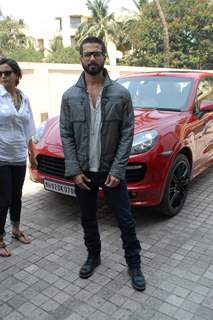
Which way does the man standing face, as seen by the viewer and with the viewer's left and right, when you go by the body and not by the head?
facing the viewer

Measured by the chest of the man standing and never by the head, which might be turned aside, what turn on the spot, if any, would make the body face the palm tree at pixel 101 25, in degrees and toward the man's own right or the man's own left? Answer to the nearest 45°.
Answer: approximately 180°

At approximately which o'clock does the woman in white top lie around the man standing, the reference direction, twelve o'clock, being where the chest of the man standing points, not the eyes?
The woman in white top is roughly at 4 o'clock from the man standing.

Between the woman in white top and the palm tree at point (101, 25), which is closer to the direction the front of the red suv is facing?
the woman in white top

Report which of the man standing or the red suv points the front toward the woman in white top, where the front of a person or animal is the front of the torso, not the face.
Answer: the red suv

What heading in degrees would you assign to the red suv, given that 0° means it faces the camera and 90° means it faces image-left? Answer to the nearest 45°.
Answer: approximately 45°

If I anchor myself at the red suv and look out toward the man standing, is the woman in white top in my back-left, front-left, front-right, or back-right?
front-right

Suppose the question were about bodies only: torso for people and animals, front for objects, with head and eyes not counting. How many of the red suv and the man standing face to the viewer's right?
0

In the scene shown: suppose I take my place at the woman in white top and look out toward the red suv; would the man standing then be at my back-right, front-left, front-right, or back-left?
front-right

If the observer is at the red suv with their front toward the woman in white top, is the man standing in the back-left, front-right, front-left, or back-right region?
front-left
